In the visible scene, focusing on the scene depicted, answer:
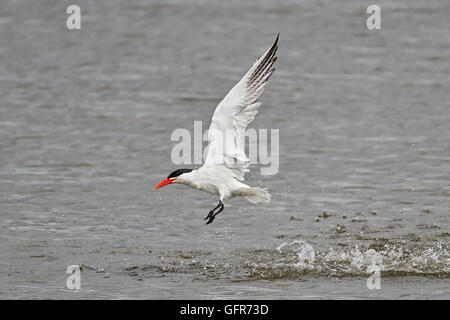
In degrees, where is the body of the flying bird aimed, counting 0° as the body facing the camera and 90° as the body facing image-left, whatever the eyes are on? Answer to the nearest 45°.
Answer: approximately 90°
